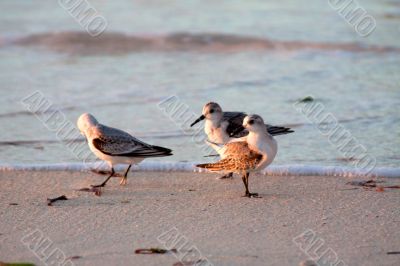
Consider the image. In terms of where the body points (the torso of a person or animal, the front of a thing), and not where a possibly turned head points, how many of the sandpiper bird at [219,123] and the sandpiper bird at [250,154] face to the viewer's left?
1

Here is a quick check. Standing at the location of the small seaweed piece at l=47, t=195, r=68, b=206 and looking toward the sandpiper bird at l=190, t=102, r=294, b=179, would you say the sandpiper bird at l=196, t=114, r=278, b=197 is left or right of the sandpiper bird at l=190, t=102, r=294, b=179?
right

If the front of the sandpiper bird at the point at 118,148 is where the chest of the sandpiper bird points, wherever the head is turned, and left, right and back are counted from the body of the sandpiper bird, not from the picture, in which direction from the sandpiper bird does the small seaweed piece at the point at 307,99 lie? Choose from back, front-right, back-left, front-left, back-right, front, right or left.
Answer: back-right

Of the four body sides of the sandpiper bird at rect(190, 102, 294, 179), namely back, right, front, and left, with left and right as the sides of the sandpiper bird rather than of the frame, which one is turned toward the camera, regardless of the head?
left

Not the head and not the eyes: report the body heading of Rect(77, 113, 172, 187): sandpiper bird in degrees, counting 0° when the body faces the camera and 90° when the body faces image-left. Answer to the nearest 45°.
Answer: approximately 90°

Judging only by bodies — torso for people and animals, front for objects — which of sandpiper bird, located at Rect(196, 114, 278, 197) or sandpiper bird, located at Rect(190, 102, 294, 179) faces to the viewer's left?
sandpiper bird, located at Rect(190, 102, 294, 179)

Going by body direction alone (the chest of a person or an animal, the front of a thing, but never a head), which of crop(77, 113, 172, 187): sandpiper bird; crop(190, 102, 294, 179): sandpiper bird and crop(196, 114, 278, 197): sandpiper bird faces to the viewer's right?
crop(196, 114, 278, 197): sandpiper bird

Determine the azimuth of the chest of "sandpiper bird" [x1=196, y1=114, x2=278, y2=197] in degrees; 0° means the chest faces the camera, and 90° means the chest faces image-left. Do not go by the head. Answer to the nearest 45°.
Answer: approximately 270°

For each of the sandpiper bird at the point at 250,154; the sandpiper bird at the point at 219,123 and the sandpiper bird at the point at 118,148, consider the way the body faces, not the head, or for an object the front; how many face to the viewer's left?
2

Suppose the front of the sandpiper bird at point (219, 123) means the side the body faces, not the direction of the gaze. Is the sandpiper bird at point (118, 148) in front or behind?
in front

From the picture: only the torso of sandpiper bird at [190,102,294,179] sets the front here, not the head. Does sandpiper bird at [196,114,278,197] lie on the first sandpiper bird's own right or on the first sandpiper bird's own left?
on the first sandpiper bird's own left

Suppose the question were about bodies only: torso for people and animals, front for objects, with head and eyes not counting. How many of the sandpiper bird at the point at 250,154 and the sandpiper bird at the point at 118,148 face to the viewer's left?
1

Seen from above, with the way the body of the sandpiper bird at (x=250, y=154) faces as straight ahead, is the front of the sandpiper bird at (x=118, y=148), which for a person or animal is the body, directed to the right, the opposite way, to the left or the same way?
the opposite way

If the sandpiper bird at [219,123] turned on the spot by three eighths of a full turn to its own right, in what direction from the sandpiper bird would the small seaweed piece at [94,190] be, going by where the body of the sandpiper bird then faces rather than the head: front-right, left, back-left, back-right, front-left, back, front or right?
back

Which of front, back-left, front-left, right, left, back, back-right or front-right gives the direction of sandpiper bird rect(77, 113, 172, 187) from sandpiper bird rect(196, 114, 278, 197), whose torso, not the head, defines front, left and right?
back

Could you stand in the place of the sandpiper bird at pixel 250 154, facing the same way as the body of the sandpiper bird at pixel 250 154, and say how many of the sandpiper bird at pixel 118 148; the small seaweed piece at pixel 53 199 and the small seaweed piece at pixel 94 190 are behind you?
3
